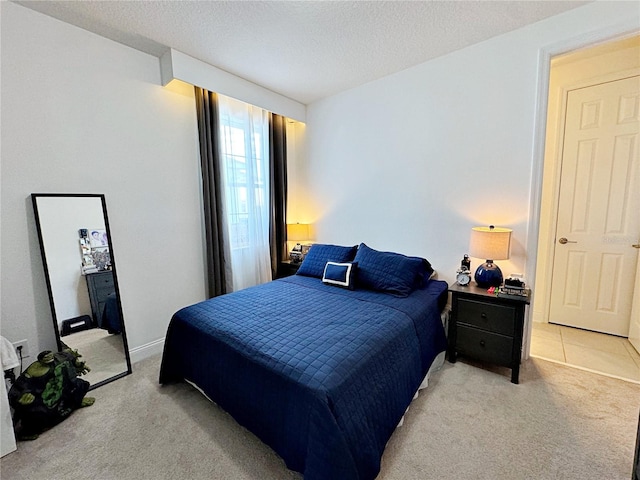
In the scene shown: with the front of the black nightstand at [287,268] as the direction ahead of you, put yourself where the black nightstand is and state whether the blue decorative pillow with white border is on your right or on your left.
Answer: on your left

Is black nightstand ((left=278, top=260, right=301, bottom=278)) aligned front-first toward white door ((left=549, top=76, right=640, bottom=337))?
no

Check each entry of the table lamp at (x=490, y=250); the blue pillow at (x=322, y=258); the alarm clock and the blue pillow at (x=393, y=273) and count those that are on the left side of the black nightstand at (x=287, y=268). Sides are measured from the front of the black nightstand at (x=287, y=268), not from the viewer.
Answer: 4

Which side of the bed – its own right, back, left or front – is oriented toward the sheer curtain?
right

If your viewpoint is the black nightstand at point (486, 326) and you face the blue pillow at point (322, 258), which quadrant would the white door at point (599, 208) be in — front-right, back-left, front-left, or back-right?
back-right

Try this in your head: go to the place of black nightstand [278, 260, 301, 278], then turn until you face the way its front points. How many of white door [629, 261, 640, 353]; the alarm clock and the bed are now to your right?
0

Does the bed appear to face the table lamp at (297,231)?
no

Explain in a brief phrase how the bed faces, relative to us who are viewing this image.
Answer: facing the viewer and to the left of the viewer

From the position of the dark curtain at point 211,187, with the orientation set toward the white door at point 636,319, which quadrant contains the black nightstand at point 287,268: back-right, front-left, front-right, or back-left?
front-left

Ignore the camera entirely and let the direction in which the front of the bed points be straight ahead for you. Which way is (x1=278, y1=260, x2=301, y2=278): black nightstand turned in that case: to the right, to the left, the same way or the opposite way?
the same way

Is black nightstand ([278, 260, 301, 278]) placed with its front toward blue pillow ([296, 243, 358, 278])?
no

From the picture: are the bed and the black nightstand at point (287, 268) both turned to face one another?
no

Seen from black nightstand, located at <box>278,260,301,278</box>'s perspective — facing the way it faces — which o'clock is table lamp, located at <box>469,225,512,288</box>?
The table lamp is roughly at 9 o'clock from the black nightstand.

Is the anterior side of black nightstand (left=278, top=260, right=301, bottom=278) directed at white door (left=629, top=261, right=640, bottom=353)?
no

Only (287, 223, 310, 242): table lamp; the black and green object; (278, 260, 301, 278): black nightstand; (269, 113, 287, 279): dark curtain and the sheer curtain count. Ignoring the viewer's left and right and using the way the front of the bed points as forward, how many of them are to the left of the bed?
0

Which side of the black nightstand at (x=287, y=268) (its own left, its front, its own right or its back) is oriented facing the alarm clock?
left

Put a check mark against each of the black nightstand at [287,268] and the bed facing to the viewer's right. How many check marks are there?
0
